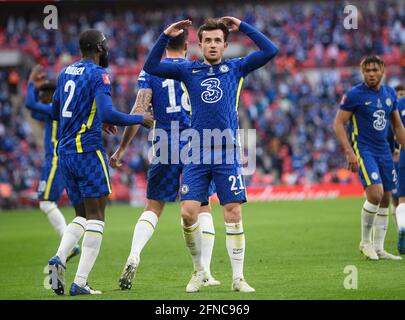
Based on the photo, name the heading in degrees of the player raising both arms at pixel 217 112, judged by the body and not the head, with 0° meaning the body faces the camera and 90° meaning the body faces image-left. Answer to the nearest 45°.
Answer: approximately 0°

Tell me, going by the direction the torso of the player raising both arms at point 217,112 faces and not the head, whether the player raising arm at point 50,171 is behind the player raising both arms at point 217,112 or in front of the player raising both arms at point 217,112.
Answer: behind
